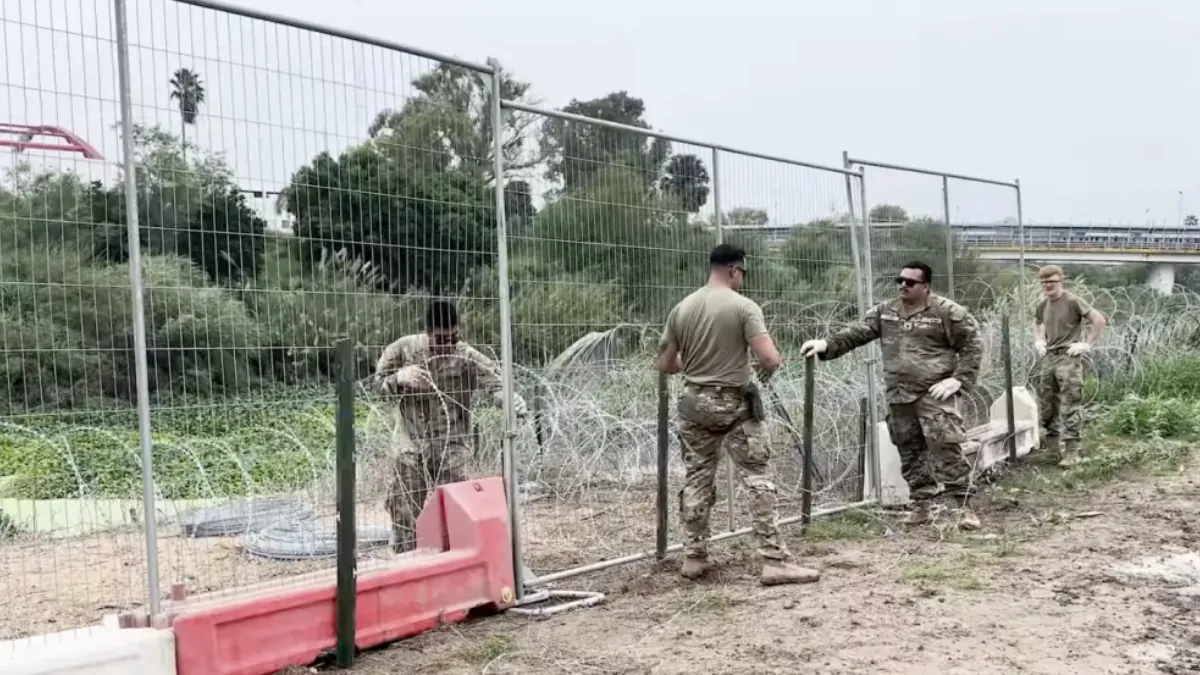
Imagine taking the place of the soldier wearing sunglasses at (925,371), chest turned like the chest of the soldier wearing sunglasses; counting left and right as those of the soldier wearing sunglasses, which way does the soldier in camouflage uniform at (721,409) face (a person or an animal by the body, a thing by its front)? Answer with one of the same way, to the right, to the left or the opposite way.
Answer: the opposite way

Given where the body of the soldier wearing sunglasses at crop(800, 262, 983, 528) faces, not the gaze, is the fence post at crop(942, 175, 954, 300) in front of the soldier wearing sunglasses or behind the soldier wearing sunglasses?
behind

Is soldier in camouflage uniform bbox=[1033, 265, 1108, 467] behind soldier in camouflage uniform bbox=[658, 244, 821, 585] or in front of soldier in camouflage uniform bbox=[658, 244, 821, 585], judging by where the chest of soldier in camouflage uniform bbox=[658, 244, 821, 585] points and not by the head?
in front

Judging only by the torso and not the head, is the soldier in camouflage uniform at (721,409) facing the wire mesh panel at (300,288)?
no

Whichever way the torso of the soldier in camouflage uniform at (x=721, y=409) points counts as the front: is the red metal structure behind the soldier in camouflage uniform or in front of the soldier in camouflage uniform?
in front

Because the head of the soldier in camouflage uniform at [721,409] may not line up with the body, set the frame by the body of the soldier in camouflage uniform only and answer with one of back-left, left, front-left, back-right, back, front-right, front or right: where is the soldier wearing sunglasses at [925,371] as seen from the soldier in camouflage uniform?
front

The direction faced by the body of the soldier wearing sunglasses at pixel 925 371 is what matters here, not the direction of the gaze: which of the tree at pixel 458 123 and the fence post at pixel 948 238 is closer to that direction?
the tree

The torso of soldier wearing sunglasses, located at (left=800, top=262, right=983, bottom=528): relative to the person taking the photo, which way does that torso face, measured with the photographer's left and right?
facing the viewer and to the left of the viewer

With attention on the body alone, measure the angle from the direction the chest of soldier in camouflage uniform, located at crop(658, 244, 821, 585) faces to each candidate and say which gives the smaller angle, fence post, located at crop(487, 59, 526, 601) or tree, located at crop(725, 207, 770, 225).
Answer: the tree

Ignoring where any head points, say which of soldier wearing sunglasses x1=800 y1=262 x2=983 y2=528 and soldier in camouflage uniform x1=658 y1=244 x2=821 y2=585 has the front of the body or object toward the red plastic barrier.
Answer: the soldier wearing sunglasses

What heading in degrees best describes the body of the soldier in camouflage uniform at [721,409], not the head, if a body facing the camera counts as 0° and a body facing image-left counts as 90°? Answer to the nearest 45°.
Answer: approximately 225°

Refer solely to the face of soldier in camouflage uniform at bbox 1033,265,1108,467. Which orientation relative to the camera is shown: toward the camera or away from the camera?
toward the camera

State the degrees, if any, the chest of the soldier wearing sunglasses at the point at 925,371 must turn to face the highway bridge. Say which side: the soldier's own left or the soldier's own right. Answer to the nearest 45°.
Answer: approximately 135° to the soldier's own right
